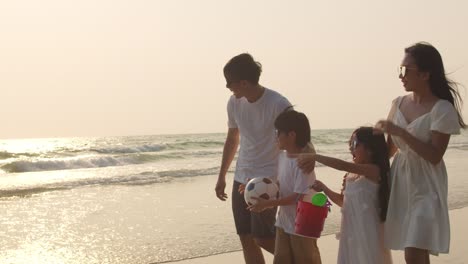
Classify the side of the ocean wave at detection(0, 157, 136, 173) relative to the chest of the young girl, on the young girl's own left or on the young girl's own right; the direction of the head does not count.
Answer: on the young girl's own right

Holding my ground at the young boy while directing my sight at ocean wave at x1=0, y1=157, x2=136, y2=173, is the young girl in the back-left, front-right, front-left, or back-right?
back-right

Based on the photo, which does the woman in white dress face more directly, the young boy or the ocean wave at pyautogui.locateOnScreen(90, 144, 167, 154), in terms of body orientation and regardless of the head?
the young boy

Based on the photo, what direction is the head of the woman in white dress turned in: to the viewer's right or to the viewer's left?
to the viewer's left

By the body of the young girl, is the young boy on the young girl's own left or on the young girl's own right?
on the young girl's own right

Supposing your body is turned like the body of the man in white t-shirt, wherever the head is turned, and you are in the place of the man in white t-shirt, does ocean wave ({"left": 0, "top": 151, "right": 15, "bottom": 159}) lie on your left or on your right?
on your right

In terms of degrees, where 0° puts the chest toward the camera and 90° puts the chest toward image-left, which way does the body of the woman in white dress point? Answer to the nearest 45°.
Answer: approximately 45°

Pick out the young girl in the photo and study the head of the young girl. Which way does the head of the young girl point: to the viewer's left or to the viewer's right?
to the viewer's left
